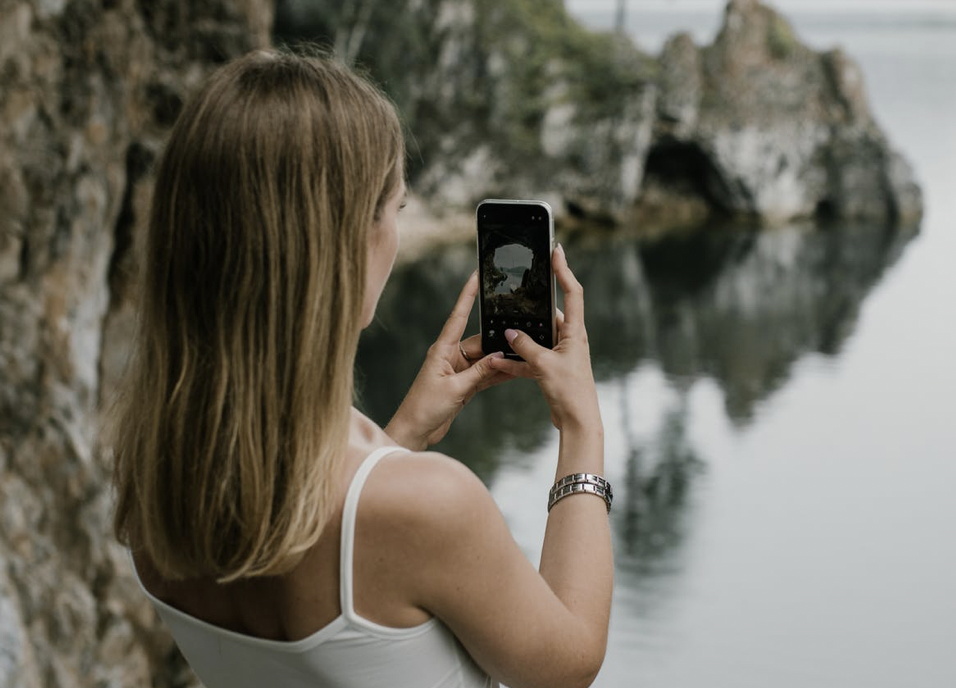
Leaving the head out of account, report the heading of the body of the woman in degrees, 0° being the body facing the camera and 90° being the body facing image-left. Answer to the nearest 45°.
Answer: approximately 225°

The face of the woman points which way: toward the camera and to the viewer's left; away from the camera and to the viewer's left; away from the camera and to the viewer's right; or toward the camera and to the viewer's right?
away from the camera and to the viewer's right
